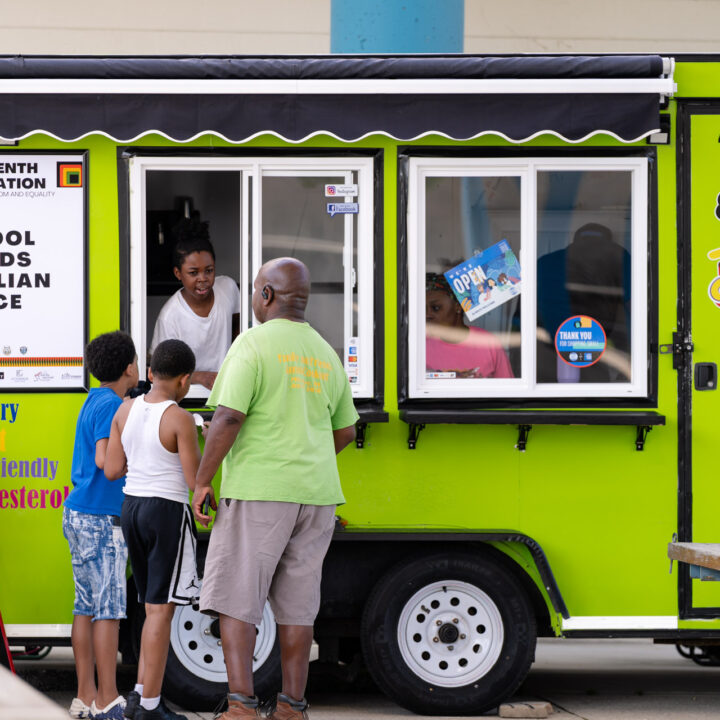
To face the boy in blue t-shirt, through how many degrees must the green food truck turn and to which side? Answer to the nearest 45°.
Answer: approximately 180°

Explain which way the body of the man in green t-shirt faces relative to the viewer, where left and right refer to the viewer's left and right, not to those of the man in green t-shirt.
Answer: facing away from the viewer and to the left of the viewer

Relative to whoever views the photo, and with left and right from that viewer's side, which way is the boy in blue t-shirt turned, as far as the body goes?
facing away from the viewer and to the right of the viewer

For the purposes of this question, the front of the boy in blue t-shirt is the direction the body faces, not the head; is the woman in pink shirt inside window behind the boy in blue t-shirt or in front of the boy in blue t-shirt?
in front

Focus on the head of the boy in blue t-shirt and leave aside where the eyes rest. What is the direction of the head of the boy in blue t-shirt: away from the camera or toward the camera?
away from the camera

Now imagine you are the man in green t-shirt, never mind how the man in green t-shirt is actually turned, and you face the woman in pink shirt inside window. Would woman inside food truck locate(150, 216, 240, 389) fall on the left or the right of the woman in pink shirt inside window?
left

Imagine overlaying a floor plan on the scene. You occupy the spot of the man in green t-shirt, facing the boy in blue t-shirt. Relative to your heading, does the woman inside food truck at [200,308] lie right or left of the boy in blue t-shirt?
right

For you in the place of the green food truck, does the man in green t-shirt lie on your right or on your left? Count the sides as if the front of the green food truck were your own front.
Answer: on your right

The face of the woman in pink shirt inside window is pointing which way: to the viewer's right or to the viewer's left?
to the viewer's left

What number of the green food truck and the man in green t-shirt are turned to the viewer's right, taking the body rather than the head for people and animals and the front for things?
1

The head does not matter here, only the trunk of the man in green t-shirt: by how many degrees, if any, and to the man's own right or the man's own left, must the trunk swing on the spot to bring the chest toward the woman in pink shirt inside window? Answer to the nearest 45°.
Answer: approximately 90° to the man's own right

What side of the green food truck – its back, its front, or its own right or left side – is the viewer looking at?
right
